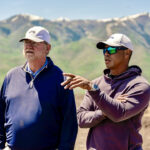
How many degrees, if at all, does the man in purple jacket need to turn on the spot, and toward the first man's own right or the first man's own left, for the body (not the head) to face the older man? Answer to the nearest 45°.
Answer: approximately 45° to the first man's own right

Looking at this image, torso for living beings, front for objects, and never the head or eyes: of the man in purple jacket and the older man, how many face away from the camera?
0

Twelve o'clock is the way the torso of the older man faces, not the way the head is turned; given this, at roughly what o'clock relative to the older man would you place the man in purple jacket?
The man in purple jacket is roughly at 8 o'clock from the older man.

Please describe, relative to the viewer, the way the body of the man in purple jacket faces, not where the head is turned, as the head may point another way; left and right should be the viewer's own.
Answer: facing the viewer and to the left of the viewer

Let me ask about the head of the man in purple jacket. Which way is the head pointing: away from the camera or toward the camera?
toward the camera

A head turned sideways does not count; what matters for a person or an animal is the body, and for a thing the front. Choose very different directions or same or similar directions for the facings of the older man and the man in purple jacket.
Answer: same or similar directions
